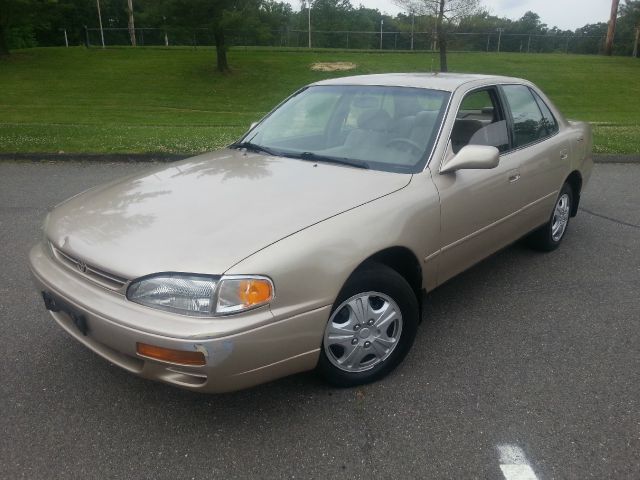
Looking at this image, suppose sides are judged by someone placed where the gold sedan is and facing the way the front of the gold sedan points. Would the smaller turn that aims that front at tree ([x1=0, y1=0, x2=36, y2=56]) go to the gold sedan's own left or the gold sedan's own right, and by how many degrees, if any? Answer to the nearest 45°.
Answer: approximately 90° to the gold sedan's own right

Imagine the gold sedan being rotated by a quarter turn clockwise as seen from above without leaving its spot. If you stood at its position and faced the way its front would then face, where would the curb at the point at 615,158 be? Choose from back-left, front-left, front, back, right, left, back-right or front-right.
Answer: right

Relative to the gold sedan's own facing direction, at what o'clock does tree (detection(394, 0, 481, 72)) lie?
The tree is roughly at 5 o'clock from the gold sedan.

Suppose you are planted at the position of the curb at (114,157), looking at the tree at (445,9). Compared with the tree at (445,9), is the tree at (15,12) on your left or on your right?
left

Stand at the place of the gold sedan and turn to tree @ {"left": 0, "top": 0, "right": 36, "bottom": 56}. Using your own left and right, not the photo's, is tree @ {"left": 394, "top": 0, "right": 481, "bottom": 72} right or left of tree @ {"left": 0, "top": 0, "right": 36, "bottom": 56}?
right

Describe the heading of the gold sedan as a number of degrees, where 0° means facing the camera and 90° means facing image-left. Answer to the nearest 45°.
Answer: approximately 45°

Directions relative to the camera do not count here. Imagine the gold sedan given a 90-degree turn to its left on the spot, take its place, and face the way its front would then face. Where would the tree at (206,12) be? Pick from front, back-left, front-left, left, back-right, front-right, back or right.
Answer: back-left
